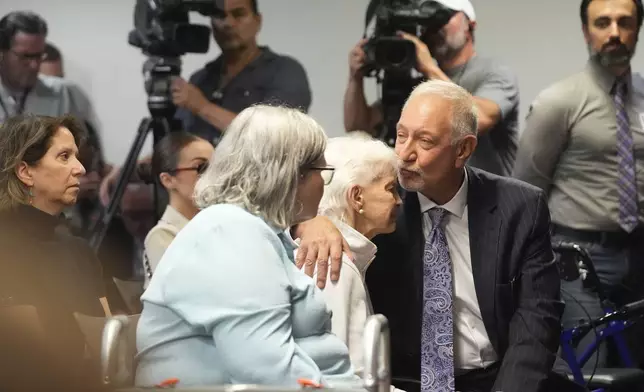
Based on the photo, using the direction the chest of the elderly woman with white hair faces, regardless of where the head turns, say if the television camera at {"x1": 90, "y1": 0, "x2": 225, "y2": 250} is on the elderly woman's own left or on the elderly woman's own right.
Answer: on the elderly woman's own left

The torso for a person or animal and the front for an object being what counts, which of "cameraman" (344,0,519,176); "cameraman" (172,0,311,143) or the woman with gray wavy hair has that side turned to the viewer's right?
the woman with gray wavy hair

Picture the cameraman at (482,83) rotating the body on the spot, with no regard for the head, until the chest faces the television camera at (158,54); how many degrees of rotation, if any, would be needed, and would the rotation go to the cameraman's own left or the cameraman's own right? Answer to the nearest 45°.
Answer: approximately 45° to the cameraman's own right

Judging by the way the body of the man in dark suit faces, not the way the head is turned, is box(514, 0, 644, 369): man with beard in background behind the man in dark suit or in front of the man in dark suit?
behind

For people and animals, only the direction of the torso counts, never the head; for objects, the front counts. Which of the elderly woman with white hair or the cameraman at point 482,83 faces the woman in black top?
the cameraman

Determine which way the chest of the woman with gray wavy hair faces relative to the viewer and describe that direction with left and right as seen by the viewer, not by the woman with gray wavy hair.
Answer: facing to the right of the viewer

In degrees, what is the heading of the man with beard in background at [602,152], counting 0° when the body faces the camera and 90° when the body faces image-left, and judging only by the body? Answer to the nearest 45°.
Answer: approximately 315°

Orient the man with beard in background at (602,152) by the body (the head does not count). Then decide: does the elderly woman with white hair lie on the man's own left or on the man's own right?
on the man's own right

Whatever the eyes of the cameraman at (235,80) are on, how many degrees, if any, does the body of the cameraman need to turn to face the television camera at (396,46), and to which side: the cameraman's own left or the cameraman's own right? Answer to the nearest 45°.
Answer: approximately 135° to the cameraman's own left

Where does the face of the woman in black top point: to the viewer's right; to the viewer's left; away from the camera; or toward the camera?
to the viewer's right

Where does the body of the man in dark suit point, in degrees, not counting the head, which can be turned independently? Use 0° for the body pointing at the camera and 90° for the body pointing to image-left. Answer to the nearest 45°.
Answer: approximately 45°

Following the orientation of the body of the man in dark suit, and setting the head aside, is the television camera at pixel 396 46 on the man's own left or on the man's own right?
on the man's own right
